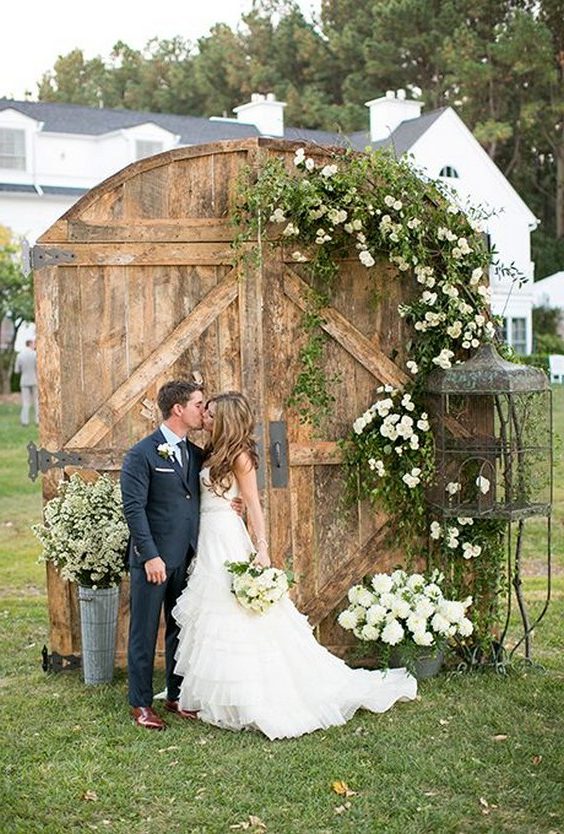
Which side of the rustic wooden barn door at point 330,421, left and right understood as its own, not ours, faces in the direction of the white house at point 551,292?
back

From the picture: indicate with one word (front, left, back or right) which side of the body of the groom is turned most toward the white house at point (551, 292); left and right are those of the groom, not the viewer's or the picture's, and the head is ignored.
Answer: left

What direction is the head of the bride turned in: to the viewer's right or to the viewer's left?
to the viewer's left

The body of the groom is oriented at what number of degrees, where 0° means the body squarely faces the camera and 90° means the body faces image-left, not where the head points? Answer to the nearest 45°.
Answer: approximately 315°

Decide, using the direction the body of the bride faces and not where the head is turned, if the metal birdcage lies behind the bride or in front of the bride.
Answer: behind

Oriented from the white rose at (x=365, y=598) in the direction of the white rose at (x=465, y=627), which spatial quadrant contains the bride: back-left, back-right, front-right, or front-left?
back-right

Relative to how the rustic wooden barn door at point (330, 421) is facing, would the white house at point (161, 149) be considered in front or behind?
behind

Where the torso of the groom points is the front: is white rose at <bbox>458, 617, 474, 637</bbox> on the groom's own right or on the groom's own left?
on the groom's own left

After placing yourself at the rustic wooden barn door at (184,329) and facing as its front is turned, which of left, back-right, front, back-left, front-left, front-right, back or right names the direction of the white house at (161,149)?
back

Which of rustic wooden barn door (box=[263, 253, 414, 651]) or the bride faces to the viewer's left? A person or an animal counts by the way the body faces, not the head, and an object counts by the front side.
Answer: the bride

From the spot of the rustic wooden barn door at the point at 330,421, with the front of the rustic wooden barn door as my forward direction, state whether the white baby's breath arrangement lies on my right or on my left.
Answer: on my right

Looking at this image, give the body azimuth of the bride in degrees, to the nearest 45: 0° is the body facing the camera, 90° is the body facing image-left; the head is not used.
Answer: approximately 90°

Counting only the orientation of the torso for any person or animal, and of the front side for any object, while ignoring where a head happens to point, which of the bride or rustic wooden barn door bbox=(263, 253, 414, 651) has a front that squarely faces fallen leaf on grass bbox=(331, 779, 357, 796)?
the rustic wooden barn door

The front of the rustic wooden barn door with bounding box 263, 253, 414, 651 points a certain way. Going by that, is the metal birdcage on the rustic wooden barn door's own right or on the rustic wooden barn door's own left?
on the rustic wooden barn door's own left
